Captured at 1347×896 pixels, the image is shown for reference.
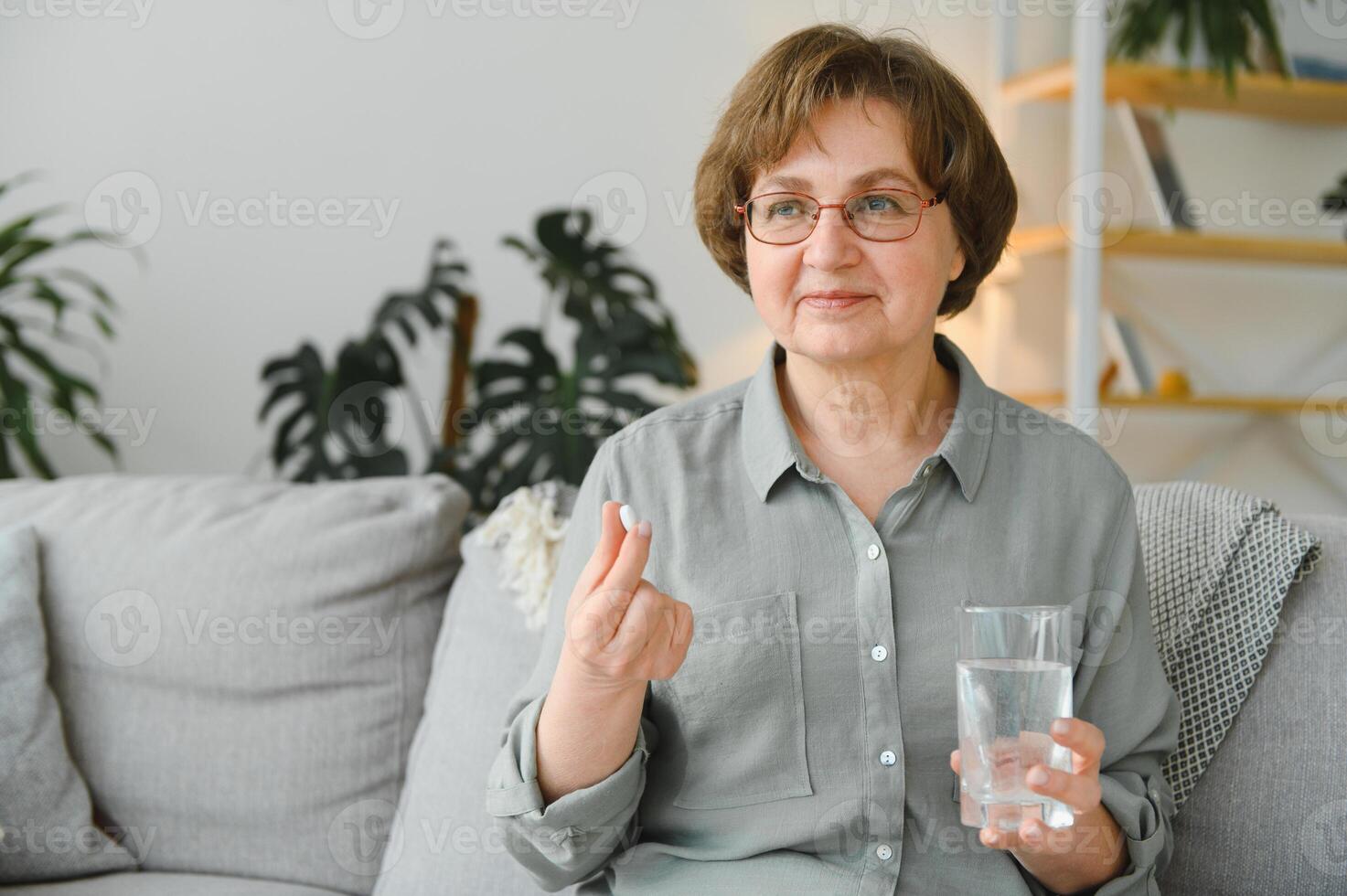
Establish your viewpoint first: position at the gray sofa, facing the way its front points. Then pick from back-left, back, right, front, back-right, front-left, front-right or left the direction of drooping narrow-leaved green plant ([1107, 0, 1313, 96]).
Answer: back-left

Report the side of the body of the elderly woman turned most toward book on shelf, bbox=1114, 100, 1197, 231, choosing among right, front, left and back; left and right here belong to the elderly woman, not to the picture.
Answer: back

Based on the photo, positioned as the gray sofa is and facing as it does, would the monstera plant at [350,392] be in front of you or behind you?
behind

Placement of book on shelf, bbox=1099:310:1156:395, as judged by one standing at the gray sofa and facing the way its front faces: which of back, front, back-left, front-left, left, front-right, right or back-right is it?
back-left

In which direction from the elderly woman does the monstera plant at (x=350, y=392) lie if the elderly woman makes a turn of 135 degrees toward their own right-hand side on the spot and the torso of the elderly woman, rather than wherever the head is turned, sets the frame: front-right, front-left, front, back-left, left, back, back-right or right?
front

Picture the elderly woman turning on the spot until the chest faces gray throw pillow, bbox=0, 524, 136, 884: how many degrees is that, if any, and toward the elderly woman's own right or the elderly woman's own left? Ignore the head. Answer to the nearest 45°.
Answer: approximately 90° to the elderly woman's own right

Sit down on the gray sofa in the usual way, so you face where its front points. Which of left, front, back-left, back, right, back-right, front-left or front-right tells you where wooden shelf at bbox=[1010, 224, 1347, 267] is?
back-left

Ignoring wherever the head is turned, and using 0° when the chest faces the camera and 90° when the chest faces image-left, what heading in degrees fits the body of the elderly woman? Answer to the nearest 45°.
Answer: approximately 0°

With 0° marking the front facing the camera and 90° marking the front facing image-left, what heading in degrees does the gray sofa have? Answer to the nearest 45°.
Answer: approximately 0°

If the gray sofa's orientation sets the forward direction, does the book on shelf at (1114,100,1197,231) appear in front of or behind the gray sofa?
behind

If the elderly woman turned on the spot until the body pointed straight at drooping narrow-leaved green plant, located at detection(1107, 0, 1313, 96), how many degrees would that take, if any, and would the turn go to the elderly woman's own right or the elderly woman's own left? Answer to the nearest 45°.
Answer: approximately 180°

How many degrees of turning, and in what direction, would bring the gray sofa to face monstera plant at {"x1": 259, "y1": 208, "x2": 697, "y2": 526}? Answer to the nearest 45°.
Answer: approximately 180°
